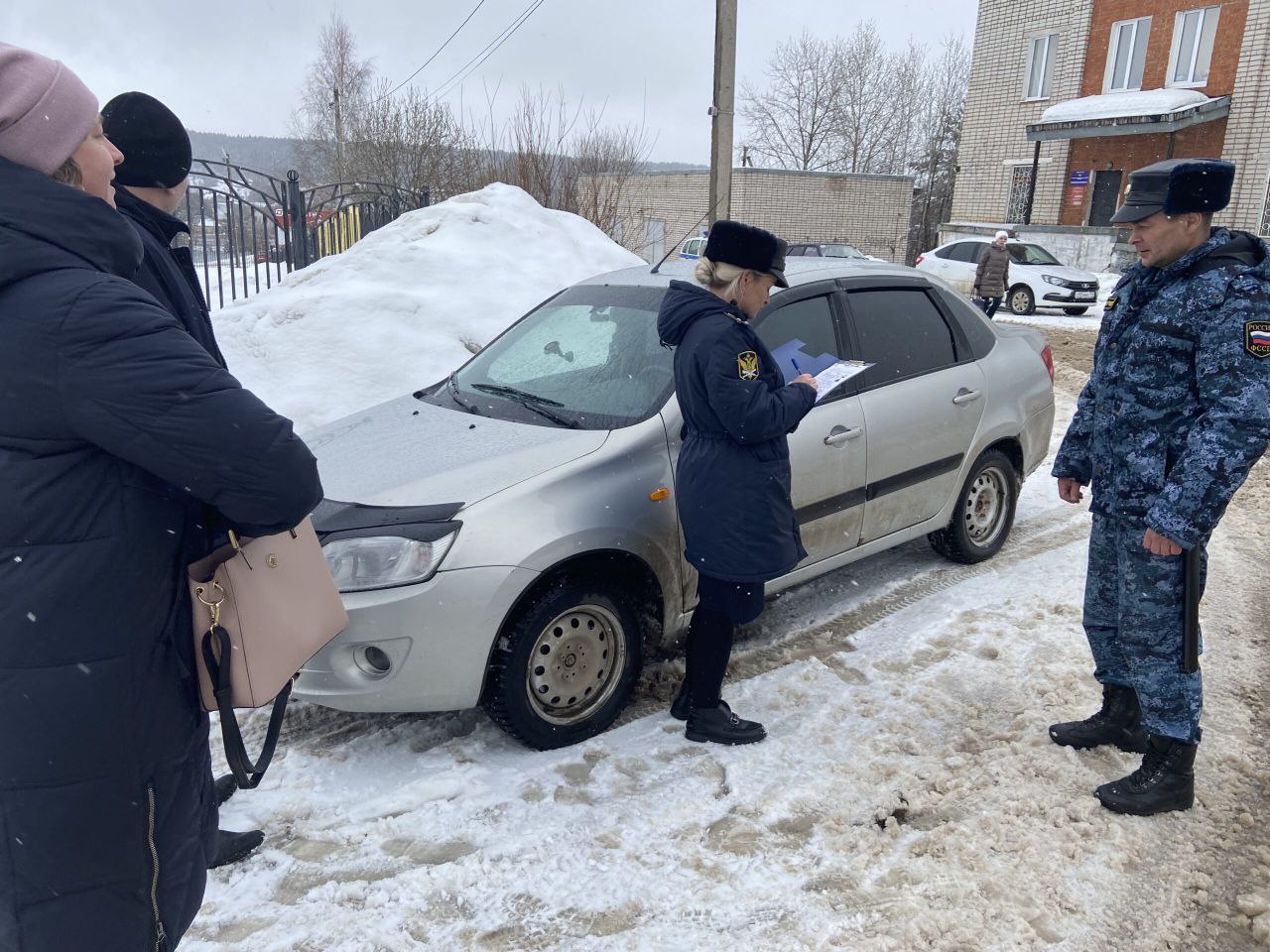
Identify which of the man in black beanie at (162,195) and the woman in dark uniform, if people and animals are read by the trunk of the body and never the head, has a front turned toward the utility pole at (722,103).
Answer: the man in black beanie

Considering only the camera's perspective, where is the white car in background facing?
facing the viewer and to the right of the viewer

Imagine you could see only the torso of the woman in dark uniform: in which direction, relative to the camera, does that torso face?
to the viewer's right

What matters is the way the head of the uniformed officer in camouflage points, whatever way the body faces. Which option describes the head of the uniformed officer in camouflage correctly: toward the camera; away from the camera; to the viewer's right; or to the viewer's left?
to the viewer's left

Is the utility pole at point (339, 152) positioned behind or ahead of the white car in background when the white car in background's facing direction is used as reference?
behind

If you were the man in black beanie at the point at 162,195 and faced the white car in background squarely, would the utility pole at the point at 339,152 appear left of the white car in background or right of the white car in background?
left

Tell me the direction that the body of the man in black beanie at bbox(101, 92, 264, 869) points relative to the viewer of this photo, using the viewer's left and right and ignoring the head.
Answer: facing away from the viewer and to the right of the viewer

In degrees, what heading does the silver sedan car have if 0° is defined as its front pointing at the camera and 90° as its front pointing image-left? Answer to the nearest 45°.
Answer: approximately 45°

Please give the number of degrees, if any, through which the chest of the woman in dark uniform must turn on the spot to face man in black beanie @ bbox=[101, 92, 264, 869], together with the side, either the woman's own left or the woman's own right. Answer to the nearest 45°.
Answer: approximately 180°

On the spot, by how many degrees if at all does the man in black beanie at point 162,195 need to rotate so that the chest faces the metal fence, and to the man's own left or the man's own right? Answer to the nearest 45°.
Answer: approximately 45° to the man's own left

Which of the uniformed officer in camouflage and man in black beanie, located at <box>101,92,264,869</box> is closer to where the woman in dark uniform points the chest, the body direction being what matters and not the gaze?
the uniformed officer in camouflage

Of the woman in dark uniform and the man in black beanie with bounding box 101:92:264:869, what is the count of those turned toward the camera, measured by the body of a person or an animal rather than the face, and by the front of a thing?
0

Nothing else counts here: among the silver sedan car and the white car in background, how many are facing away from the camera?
0
